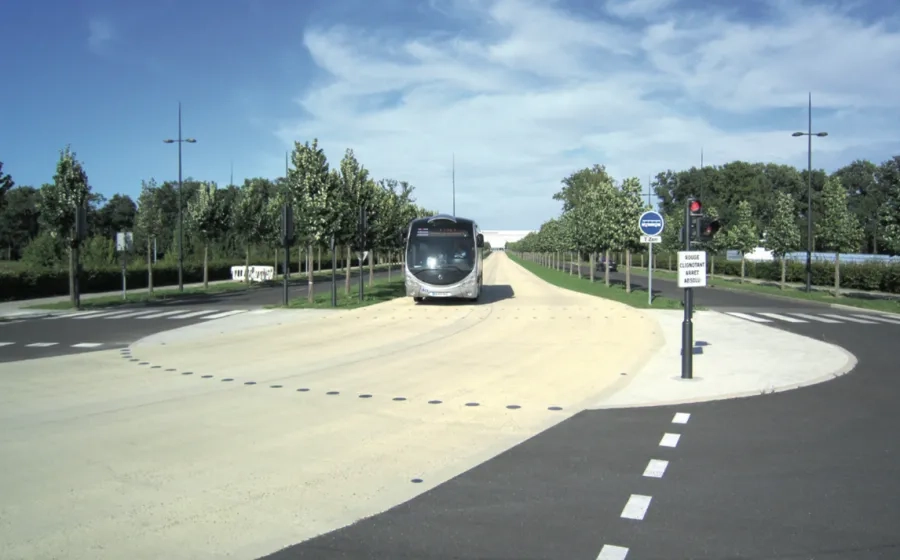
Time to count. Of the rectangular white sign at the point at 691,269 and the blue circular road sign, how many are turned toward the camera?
2

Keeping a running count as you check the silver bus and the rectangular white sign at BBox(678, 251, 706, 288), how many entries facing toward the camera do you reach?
2

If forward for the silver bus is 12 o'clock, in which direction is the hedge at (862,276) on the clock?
The hedge is roughly at 8 o'clock from the silver bus.

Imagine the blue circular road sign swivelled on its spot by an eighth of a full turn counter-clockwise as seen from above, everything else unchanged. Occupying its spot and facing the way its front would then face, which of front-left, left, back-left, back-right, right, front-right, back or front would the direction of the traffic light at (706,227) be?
front-right

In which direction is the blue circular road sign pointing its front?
toward the camera

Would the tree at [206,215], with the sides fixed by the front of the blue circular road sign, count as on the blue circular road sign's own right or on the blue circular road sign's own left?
on the blue circular road sign's own right

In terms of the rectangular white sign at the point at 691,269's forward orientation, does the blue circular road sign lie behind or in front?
behind

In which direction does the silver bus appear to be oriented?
toward the camera

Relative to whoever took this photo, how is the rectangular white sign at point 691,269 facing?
facing the viewer

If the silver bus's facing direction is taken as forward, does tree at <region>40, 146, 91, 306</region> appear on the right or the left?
on its right

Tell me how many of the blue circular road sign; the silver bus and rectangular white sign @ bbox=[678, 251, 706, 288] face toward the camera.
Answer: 3
